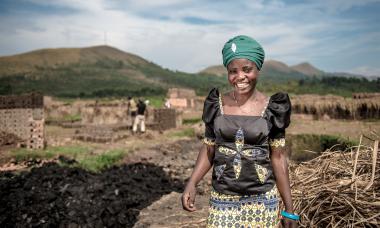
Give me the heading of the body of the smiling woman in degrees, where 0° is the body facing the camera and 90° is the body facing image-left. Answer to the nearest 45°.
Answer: approximately 0°

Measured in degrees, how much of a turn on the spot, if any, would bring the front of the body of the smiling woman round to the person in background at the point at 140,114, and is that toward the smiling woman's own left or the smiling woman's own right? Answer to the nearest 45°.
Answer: approximately 180°

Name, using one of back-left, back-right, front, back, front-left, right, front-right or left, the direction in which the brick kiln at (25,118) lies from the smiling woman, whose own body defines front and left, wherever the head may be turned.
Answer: back-right

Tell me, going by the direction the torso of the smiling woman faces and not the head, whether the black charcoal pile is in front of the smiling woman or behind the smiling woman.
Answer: behind

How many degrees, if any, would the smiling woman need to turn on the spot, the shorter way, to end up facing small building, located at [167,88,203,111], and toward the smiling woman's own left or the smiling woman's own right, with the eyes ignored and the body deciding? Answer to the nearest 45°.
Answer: approximately 180°

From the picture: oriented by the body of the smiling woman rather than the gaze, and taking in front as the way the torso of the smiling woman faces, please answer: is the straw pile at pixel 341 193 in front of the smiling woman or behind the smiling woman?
behind

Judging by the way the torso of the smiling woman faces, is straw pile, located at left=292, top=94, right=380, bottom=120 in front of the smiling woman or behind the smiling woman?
behind

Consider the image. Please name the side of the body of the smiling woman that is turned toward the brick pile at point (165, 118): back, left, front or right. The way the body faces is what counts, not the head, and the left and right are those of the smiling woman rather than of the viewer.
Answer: back
